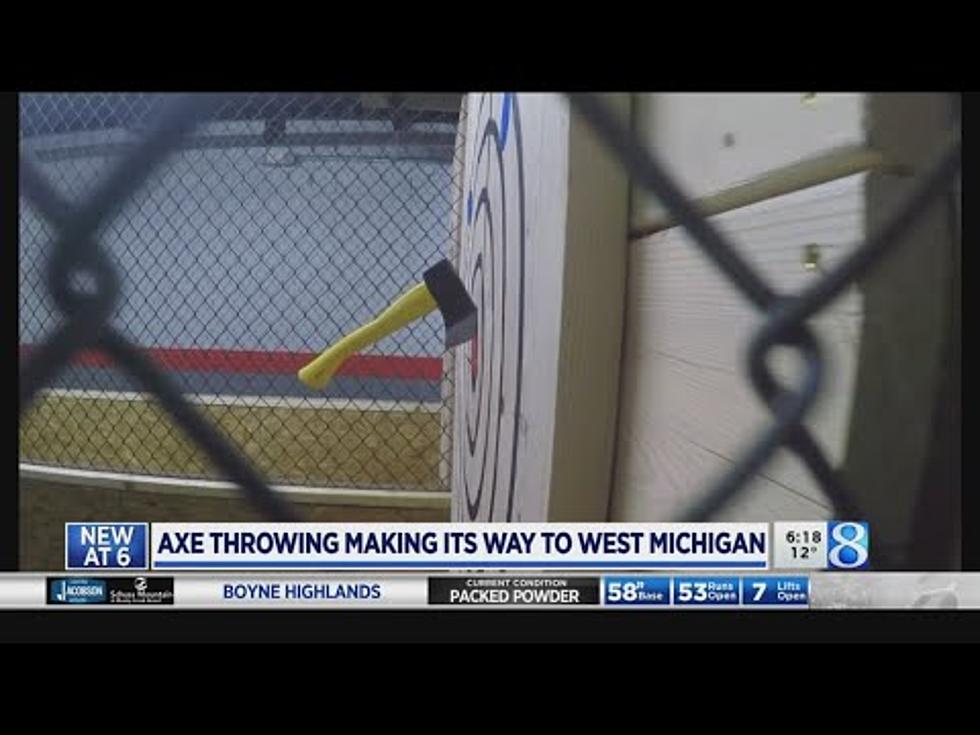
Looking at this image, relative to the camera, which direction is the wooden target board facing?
to the viewer's left
